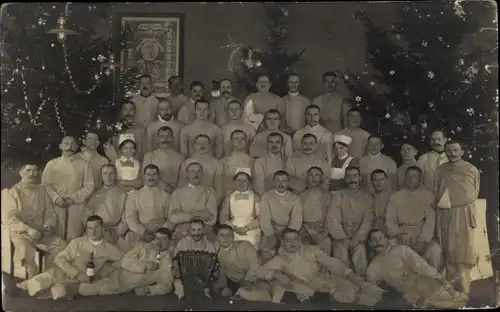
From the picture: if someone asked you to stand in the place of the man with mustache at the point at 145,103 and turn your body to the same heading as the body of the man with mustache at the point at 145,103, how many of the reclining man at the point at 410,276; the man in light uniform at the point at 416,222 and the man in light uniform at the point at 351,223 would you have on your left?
3

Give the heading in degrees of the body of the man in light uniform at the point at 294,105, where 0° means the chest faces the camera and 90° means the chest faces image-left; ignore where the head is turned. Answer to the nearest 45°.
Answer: approximately 0°

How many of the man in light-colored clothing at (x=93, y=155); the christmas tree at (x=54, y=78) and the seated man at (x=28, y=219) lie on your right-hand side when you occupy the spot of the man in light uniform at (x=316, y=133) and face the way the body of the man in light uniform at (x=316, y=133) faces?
3

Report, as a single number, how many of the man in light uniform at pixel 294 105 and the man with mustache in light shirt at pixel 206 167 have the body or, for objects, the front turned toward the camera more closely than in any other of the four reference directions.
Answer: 2
